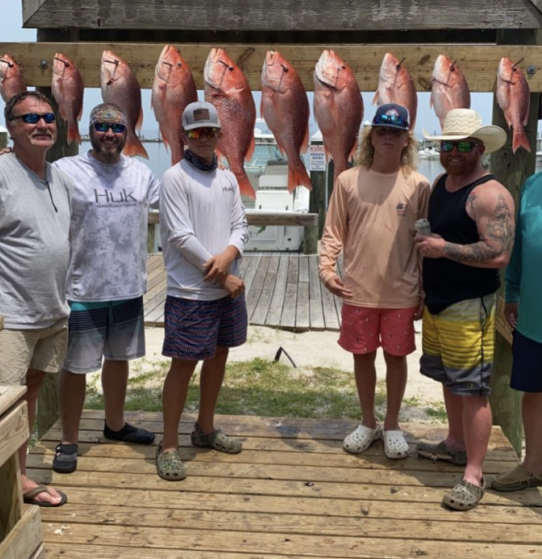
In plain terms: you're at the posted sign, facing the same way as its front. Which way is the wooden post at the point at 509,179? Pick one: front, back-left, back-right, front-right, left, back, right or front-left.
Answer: front

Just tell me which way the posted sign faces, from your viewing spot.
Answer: facing the viewer

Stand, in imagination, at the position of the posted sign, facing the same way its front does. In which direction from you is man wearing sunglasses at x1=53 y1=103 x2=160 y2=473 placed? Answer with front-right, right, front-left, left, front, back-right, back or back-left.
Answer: front

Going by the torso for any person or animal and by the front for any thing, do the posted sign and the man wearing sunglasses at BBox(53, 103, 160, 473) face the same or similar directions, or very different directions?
same or similar directions

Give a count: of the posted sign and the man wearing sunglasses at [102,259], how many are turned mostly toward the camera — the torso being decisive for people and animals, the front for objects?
2

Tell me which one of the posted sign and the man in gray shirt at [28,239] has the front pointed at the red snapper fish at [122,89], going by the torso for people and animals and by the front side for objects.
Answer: the posted sign

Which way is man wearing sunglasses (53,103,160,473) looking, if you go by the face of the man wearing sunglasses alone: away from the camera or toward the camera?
toward the camera

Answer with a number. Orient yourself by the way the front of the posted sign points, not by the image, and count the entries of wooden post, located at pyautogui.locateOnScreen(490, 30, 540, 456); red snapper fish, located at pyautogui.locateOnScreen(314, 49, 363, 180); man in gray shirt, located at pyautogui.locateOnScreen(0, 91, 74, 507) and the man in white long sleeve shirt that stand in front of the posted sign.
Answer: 4

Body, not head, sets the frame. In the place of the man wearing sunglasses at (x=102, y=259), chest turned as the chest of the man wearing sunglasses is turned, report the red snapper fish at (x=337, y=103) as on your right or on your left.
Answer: on your left

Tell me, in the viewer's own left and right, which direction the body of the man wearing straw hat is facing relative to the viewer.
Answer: facing the viewer and to the left of the viewer

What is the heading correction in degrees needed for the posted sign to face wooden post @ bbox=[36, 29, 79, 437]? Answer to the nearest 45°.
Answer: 0° — it already faces it

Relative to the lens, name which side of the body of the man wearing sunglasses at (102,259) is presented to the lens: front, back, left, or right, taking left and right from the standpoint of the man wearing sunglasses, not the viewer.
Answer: front
